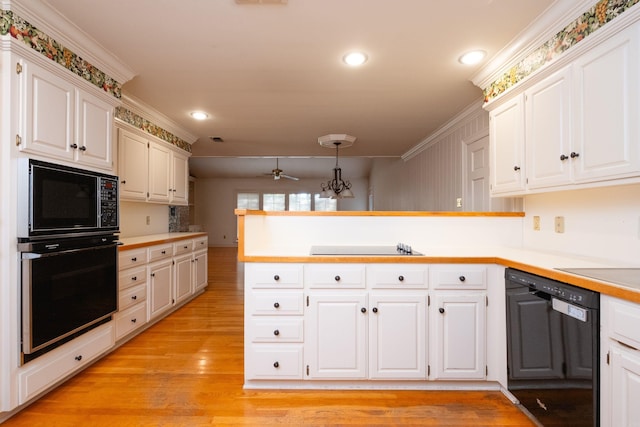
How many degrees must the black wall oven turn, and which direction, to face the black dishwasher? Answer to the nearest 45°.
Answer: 0° — it already faces it

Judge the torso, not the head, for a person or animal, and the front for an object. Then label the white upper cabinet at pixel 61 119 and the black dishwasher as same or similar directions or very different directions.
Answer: very different directions

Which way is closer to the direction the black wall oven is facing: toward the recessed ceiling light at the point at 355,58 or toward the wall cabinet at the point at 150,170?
the recessed ceiling light

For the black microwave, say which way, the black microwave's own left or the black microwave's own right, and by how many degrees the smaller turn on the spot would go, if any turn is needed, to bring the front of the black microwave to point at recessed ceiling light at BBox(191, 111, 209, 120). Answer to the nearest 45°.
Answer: approximately 90° to the black microwave's own left

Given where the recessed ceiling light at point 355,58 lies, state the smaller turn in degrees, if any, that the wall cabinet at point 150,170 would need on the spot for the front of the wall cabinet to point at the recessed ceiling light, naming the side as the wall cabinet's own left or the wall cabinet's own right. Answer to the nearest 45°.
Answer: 0° — it already faces it

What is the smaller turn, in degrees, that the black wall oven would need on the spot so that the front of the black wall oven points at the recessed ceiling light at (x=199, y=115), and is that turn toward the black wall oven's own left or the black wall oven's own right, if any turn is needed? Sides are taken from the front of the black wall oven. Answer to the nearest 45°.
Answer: approximately 90° to the black wall oven's own left
